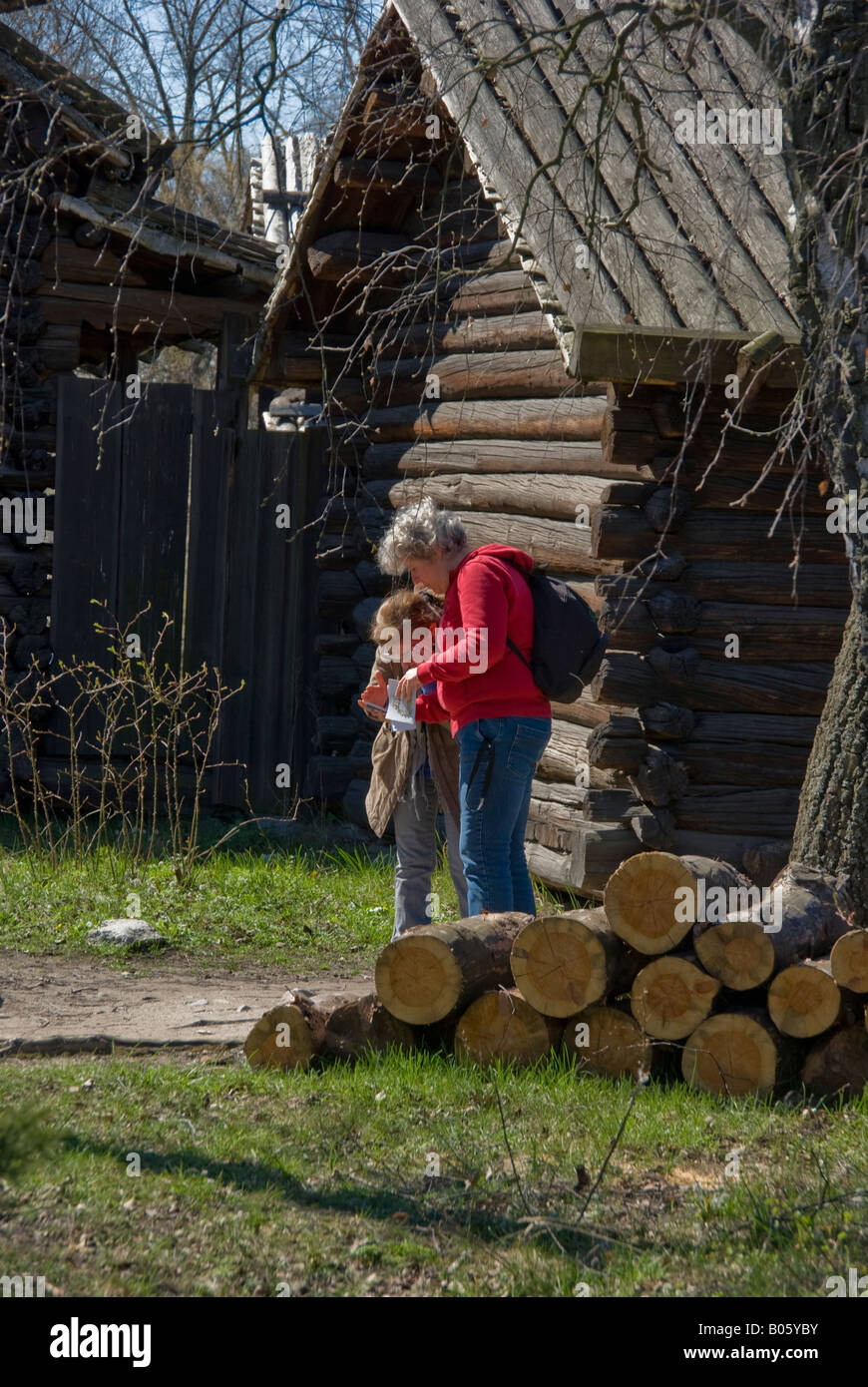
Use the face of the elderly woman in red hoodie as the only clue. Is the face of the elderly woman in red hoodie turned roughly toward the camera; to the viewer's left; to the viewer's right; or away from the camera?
to the viewer's left

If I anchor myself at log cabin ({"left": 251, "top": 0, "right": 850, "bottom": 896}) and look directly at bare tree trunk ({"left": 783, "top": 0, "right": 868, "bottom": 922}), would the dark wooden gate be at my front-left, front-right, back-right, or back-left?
back-right

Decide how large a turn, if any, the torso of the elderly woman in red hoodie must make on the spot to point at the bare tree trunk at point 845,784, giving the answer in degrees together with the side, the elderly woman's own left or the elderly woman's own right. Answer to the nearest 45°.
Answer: approximately 180°

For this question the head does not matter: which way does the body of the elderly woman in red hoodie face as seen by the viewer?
to the viewer's left

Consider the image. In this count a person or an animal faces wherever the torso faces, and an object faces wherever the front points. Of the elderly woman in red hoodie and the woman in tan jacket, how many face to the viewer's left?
1

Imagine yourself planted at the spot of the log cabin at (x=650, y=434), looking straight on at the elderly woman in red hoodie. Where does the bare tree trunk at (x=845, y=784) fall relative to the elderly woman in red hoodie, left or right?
left
